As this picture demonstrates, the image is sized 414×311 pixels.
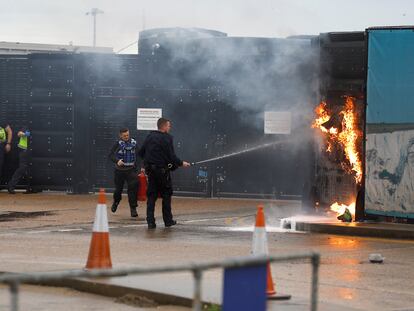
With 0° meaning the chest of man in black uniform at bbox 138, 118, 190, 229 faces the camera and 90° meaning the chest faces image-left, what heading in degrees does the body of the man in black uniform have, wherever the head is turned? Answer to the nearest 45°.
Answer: approximately 225°

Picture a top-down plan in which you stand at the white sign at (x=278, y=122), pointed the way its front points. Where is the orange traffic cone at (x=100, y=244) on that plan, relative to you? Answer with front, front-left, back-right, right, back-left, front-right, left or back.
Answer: front

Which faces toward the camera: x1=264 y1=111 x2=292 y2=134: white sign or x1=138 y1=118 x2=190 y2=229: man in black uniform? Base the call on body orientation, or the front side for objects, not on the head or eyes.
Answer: the white sign

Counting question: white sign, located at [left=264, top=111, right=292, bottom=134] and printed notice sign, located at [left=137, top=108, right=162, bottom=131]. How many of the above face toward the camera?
2

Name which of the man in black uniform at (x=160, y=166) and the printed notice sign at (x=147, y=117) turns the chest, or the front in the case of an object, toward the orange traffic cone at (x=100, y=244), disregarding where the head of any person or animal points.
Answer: the printed notice sign

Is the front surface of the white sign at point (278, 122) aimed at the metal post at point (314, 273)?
yes

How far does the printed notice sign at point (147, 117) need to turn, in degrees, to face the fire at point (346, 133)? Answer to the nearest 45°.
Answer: approximately 45° to its left

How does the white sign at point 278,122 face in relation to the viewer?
toward the camera

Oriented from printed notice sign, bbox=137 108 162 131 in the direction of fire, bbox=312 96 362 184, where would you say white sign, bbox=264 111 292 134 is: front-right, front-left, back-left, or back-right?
front-left

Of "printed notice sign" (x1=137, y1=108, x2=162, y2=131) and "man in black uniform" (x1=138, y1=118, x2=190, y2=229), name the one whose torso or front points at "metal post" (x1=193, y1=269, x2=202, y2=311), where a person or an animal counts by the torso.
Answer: the printed notice sign

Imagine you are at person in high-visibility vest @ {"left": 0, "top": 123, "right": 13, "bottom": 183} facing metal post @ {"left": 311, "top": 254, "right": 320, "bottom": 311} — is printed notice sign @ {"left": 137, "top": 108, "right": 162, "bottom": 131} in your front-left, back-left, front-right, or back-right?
front-left

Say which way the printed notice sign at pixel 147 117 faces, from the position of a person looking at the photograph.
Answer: facing the viewer

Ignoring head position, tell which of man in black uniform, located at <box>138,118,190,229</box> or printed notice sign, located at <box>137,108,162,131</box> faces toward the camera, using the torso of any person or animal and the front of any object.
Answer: the printed notice sign

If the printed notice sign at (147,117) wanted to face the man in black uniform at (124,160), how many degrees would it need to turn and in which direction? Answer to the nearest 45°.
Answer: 0° — it already faces them

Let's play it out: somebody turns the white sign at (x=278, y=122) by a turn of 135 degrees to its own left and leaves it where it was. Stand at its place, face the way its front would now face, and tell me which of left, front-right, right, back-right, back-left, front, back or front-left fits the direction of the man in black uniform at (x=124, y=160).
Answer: back

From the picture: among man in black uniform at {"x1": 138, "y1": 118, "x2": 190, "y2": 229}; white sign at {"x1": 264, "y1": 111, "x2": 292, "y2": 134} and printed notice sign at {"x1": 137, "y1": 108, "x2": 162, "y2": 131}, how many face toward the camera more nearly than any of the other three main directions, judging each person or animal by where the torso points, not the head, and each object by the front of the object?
2

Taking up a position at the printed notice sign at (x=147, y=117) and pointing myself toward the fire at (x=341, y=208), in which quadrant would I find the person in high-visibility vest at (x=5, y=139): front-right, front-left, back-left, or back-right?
back-right
